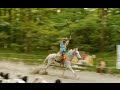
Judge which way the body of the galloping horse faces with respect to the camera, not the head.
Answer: to the viewer's right

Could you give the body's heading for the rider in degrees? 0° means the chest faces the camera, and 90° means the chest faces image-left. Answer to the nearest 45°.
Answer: approximately 270°
